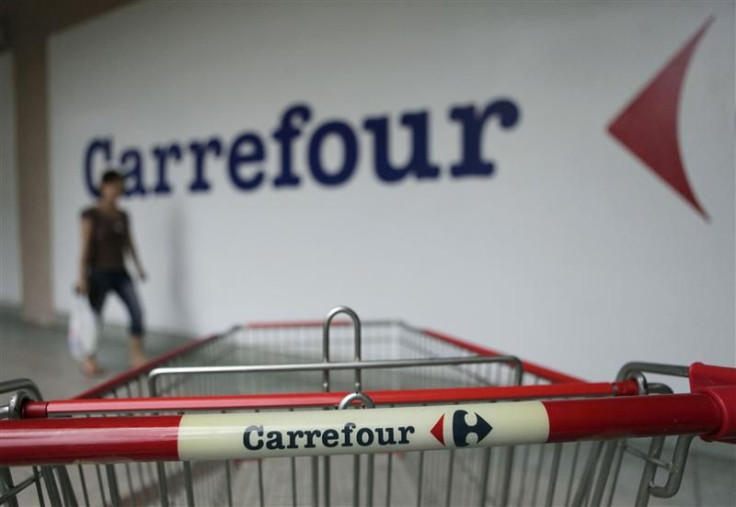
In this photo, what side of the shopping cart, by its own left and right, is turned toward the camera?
back

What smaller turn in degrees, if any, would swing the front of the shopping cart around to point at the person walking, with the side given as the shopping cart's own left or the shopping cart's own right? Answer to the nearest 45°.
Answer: approximately 45° to the shopping cart's own left
